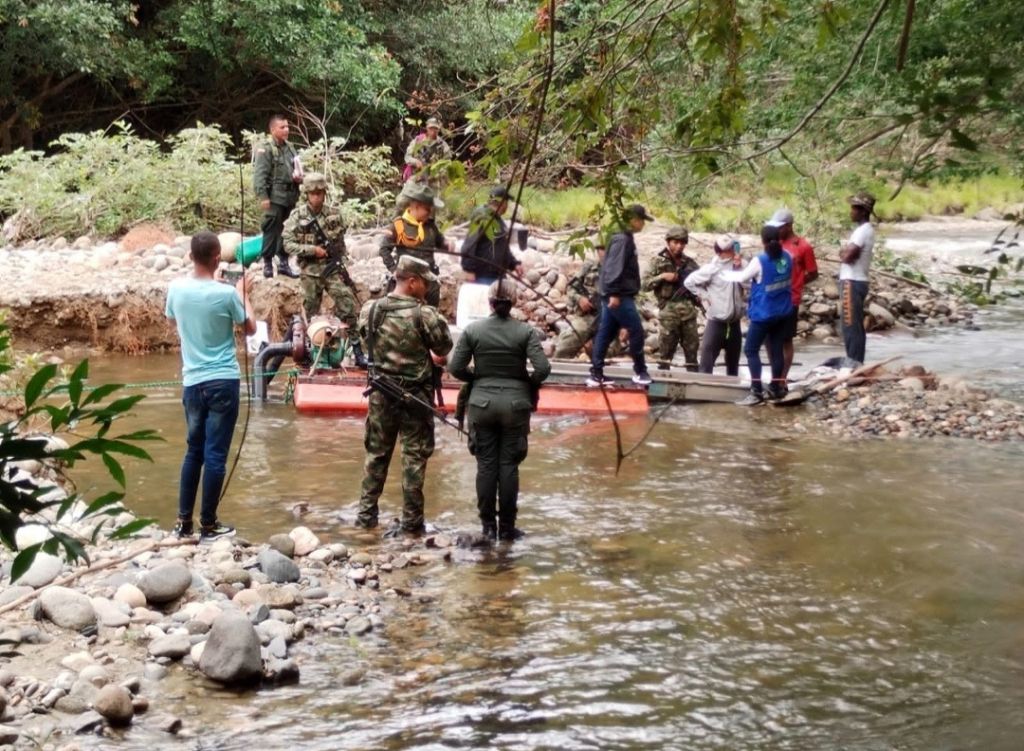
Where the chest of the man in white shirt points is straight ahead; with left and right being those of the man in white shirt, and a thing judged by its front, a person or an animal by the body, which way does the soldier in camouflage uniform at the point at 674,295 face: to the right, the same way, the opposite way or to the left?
to the left

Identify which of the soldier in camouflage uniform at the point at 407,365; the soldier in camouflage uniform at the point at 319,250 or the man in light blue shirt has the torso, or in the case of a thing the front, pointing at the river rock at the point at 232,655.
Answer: the soldier in camouflage uniform at the point at 319,250

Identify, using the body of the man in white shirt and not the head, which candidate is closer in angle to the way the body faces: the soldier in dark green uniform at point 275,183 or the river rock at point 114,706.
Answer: the soldier in dark green uniform

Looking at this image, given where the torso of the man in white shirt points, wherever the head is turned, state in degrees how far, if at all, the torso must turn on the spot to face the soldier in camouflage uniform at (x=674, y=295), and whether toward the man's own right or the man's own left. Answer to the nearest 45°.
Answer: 0° — they already face them

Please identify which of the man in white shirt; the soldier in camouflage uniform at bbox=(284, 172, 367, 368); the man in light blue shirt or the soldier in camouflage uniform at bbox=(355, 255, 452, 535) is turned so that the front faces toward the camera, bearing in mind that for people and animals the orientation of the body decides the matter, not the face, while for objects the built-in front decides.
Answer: the soldier in camouflage uniform at bbox=(284, 172, 367, 368)

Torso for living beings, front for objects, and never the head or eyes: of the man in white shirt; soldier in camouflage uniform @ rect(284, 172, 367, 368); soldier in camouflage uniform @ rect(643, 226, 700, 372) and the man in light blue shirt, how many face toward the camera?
2

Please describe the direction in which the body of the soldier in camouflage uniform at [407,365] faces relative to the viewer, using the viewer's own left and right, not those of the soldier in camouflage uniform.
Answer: facing away from the viewer and to the right of the viewer

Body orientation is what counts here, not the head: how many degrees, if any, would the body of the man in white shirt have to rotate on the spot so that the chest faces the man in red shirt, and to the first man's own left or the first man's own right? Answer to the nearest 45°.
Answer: approximately 45° to the first man's own left

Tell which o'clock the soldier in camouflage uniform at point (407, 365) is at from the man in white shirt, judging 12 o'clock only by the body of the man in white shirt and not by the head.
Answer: The soldier in camouflage uniform is roughly at 10 o'clock from the man in white shirt.

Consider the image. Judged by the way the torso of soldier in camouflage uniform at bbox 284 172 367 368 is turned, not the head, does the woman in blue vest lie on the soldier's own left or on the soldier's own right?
on the soldier's own left

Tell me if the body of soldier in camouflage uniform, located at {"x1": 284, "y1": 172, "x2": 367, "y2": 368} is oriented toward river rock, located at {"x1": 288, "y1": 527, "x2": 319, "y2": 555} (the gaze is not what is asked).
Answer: yes

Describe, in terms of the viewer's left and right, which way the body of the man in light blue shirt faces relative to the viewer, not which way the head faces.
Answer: facing away from the viewer and to the right of the viewer

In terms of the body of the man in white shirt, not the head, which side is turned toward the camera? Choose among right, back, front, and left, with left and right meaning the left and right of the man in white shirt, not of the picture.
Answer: left

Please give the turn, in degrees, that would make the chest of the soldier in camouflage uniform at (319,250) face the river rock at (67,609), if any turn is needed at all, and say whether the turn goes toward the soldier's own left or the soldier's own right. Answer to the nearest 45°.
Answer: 0° — they already face it

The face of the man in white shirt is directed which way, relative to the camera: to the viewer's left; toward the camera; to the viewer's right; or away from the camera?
to the viewer's left

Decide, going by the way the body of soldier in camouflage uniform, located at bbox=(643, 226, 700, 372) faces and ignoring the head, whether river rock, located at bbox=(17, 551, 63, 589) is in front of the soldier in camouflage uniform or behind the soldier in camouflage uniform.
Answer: in front

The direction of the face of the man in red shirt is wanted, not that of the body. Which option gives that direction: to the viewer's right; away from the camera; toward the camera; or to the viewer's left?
to the viewer's left

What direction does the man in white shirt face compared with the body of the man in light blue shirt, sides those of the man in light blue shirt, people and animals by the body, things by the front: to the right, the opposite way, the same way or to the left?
to the left
